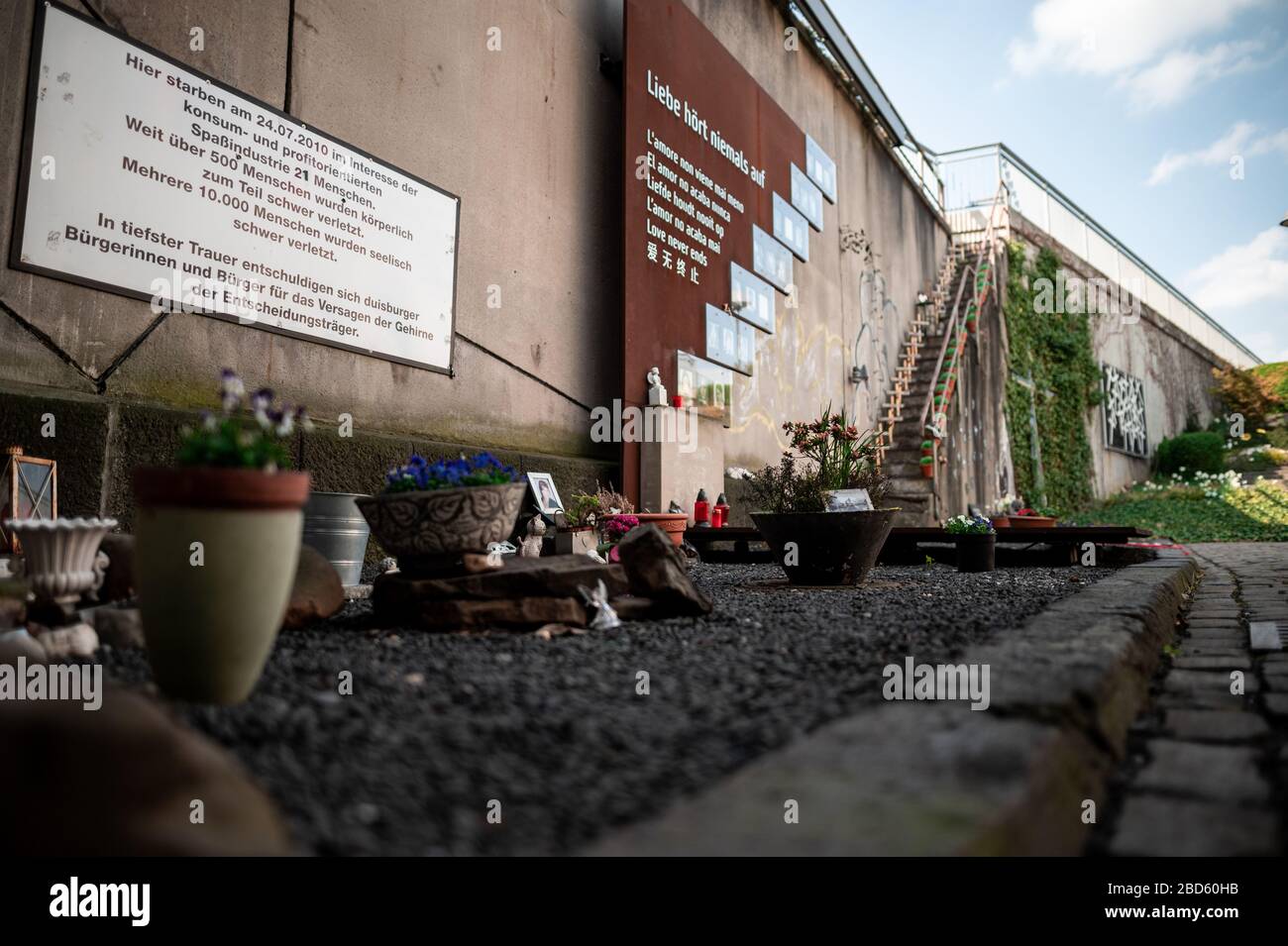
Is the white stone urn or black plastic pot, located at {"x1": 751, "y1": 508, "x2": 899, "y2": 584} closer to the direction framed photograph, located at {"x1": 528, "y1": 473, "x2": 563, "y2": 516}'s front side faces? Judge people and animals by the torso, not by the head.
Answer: the black plastic pot

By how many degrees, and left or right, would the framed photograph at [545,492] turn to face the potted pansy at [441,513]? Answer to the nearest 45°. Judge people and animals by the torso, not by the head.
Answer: approximately 45° to its right

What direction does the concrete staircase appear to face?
toward the camera

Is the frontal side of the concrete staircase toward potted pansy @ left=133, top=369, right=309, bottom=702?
yes

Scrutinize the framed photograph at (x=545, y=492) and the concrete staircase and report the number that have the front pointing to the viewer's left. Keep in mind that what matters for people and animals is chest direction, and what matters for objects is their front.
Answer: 0

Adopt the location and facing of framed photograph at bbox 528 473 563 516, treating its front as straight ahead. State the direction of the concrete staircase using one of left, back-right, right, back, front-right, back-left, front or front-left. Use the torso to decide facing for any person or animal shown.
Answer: left

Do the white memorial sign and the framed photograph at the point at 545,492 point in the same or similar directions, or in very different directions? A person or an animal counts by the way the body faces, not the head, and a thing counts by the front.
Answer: same or similar directions

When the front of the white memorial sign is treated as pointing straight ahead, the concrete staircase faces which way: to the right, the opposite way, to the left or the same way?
to the right

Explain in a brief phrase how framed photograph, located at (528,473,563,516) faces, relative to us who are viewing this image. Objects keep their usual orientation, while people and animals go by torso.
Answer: facing the viewer and to the right of the viewer

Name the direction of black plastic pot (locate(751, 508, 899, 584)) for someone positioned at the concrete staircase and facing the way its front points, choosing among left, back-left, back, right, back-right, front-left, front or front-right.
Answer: front

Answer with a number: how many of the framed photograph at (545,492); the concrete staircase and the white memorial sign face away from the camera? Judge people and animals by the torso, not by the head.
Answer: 0

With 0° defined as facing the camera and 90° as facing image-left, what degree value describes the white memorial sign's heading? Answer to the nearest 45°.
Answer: approximately 315°

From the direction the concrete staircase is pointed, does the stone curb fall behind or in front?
in front
